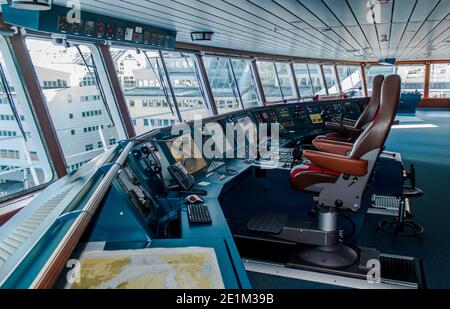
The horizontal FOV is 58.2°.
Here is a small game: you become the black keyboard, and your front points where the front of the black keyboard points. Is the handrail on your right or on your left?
on your right

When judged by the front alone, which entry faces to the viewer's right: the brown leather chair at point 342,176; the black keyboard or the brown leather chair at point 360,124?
the black keyboard

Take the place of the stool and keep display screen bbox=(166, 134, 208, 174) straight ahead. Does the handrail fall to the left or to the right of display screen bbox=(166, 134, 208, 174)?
left

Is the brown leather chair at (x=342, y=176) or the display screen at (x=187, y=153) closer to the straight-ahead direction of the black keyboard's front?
the brown leather chair

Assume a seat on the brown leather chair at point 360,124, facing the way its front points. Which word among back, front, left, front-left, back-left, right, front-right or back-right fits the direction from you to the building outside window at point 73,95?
front-left

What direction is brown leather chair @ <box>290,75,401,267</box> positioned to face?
to the viewer's left

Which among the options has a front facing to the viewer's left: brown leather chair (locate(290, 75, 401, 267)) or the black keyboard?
the brown leather chair

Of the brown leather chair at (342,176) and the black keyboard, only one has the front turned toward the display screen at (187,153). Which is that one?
the brown leather chair

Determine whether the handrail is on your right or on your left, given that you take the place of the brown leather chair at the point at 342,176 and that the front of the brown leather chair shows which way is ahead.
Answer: on your left

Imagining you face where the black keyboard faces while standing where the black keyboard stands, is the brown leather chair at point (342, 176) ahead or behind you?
ahead

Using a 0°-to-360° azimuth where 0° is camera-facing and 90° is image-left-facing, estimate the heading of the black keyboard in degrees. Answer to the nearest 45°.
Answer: approximately 270°
